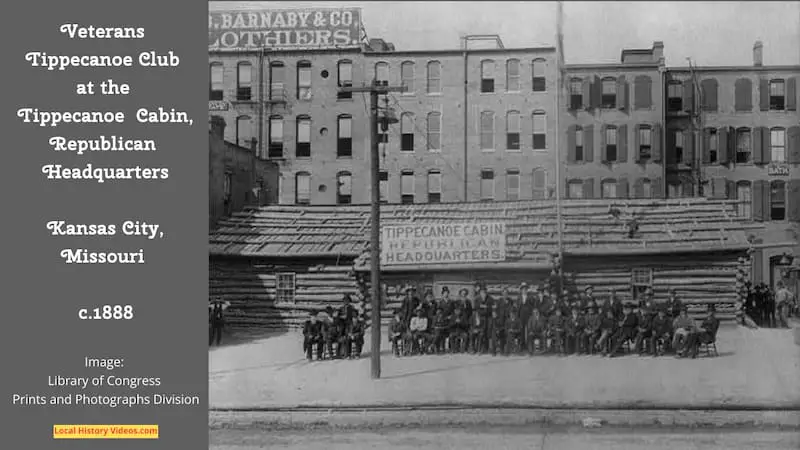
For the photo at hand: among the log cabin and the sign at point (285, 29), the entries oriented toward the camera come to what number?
2

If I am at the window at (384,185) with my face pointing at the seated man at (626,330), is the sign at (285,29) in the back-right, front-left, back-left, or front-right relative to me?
back-right

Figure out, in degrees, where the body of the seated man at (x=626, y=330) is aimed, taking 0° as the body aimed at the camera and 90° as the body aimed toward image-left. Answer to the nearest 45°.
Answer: approximately 45°

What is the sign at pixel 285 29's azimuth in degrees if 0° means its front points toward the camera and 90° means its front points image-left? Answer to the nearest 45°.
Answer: approximately 0°

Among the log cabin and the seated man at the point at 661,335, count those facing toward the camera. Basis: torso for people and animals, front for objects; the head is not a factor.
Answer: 2
